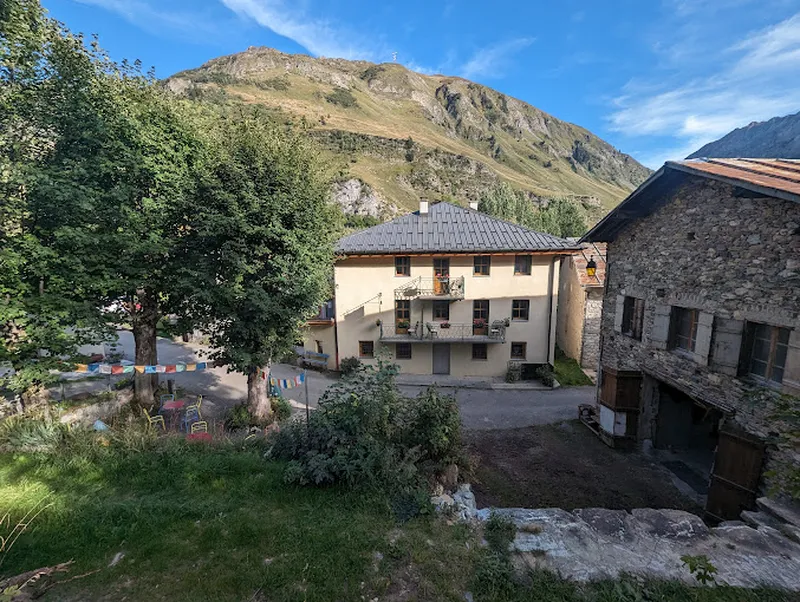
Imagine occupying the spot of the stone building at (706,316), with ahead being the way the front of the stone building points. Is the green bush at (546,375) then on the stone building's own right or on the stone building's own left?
on the stone building's own right

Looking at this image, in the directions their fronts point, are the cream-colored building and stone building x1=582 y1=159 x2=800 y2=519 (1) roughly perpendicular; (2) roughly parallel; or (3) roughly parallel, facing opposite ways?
roughly perpendicular

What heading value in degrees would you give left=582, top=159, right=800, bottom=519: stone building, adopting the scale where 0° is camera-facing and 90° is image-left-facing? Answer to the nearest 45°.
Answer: approximately 45°

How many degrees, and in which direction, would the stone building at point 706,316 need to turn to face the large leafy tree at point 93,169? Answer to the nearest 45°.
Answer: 0° — it already faces it

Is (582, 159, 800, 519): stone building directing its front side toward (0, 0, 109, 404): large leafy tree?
yes

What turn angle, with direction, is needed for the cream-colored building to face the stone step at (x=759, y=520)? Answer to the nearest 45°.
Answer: approximately 45° to its left

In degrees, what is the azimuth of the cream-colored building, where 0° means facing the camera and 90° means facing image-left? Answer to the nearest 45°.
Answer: approximately 0°

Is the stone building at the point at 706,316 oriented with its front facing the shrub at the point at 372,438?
yes

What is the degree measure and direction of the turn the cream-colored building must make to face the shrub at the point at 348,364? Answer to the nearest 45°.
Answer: approximately 90° to its right

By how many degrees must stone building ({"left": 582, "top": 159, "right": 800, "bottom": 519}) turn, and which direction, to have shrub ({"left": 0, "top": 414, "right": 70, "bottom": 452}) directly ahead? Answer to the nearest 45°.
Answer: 0° — it already faces it
